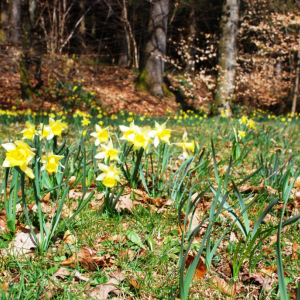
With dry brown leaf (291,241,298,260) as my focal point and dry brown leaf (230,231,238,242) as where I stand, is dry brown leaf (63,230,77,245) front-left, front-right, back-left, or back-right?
back-right

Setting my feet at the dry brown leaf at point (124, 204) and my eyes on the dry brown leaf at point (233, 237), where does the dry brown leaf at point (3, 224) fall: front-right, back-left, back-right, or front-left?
back-right

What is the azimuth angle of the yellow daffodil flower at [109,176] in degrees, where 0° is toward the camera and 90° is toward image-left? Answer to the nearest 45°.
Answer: approximately 0°
